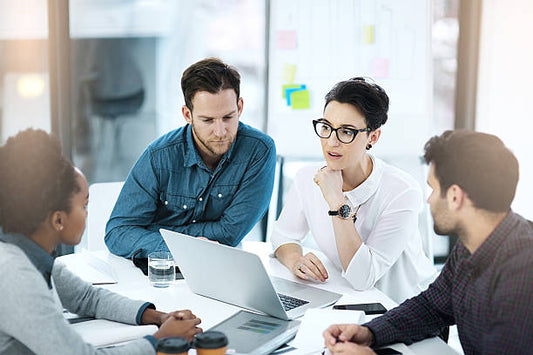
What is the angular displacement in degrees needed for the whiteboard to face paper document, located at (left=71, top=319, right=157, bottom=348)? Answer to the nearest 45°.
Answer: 0° — it already faces it

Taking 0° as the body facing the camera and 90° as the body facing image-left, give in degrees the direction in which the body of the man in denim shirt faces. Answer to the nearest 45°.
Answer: approximately 0°

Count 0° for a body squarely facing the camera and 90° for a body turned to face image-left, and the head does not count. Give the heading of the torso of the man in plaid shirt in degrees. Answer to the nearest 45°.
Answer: approximately 90°

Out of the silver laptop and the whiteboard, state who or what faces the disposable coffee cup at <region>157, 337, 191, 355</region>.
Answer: the whiteboard

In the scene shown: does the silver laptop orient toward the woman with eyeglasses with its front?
yes

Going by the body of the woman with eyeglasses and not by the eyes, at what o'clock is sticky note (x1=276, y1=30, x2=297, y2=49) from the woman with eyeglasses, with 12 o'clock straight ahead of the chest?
The sticky note is roughly at 4 o'clock from the woman with eyeglasses.

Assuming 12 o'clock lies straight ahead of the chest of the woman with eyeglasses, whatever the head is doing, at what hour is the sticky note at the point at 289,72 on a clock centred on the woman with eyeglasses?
The sticky note is roughly at 4 o'clock from the woman with eyeglasses.

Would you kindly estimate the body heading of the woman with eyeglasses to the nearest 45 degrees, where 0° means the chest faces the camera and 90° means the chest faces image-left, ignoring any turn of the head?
approximately 45°

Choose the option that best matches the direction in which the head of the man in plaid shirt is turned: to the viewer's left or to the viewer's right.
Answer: to the viewer's left
